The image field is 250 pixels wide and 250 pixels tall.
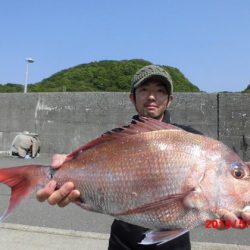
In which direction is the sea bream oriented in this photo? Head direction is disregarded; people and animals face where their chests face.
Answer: to the viewer's right

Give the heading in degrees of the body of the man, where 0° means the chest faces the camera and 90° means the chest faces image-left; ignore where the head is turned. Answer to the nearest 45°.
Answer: approximately 0°
